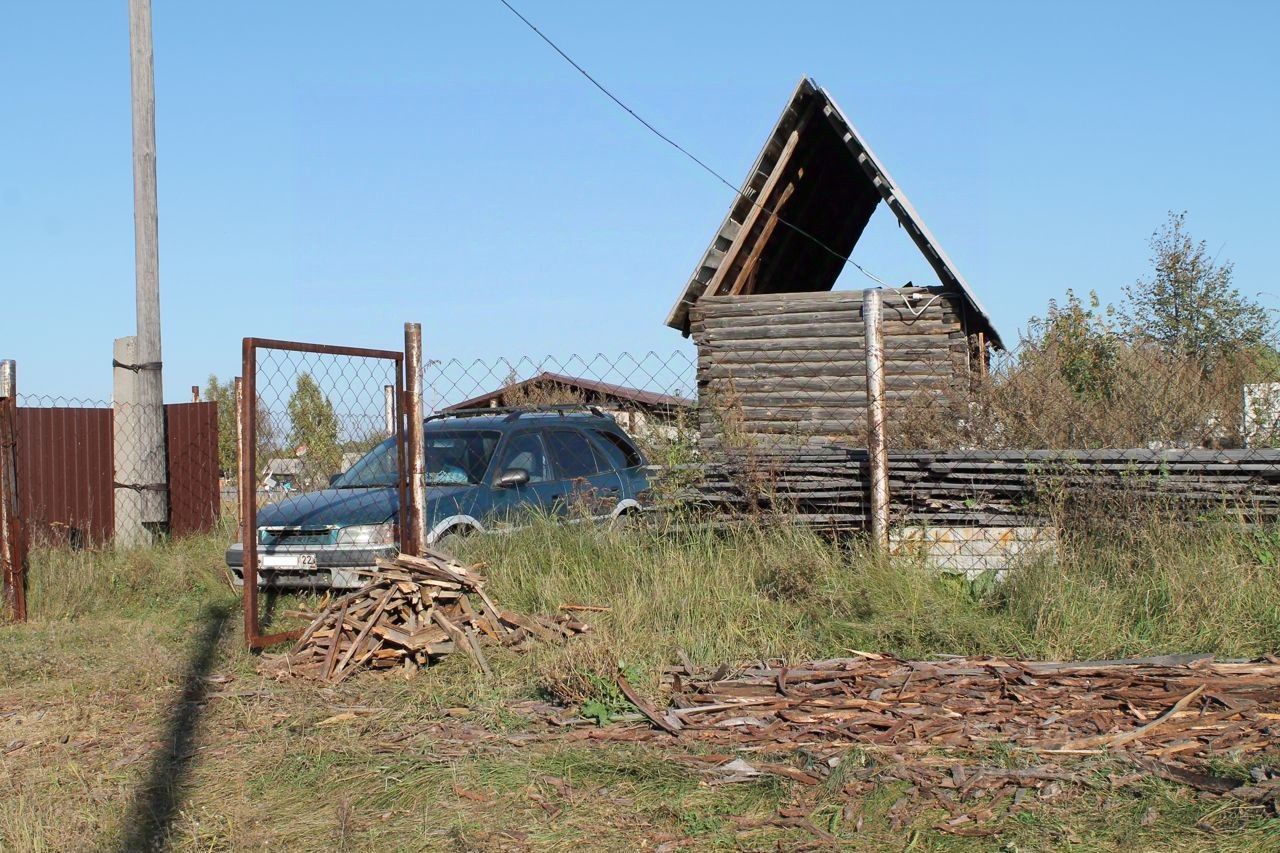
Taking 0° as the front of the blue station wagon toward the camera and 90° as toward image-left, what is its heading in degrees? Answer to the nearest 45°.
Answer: approximately 45°

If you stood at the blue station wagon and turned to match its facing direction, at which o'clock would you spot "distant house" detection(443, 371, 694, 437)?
The distant house is roughly at 5 o'clock from the blue station wagon.

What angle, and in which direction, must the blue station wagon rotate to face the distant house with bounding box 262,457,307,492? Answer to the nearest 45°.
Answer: approximately 90° to its right

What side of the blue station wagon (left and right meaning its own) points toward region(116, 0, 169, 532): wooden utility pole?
right

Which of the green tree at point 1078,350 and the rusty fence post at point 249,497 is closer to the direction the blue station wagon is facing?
the rusty fence post

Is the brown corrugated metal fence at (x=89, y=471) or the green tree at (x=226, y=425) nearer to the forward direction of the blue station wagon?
the brown corrugated metal fence

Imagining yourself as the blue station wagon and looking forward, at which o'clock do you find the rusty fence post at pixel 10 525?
The rusty fence post is roughly at 1 o'clock from the blue station wagon.
